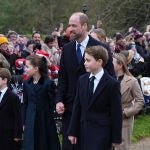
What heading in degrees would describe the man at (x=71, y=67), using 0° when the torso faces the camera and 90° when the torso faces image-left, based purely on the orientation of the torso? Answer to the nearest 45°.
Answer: approximately 45°

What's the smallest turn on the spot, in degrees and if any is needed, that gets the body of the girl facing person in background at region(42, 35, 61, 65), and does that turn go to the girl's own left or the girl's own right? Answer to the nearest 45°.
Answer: approximately 135° to the girl's own right

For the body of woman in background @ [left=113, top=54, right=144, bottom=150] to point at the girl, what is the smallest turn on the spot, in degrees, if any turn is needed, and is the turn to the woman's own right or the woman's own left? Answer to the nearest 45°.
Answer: approximately 45° to the woman's own right

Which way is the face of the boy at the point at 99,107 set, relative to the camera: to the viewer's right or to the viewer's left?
to the viewer's left

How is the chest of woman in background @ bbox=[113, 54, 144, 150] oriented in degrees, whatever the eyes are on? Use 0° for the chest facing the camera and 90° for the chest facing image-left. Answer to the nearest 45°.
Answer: approximately 45°

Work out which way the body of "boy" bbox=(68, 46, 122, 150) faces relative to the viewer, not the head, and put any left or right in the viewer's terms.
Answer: facing the viewer and to the left of the viewer
